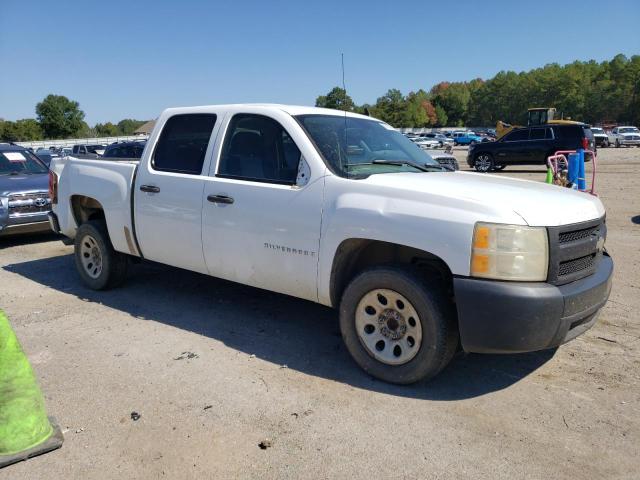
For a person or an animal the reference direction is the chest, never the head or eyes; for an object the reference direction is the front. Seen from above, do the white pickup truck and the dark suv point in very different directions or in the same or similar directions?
very different directions

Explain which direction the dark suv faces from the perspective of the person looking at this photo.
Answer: facing to the left of the viewer

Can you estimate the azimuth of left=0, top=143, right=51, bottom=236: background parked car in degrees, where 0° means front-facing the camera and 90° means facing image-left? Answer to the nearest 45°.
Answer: approximately 315°

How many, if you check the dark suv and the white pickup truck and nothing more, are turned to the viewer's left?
1

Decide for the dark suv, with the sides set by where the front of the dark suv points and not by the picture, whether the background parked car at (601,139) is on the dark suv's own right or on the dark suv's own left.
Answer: on the dark suv's own right

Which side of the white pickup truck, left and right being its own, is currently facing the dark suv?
left

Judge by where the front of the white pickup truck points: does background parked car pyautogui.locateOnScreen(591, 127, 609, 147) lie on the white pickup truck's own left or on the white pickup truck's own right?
on the white pickup truck's own left

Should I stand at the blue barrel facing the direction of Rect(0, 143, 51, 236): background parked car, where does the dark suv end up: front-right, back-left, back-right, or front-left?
back-right

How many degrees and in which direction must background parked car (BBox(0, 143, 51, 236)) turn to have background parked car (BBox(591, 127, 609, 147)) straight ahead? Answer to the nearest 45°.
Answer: approximately 90° to its left

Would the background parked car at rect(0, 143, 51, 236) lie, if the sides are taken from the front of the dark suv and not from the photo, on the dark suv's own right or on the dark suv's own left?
on the dark suv's own left

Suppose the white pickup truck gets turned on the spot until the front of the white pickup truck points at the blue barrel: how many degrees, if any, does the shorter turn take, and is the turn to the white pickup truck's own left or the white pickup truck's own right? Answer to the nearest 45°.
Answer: approximately 90° to the white pickup truck's own left

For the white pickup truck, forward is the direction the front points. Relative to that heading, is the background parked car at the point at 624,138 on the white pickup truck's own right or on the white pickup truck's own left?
on the white pickup truck's own left
